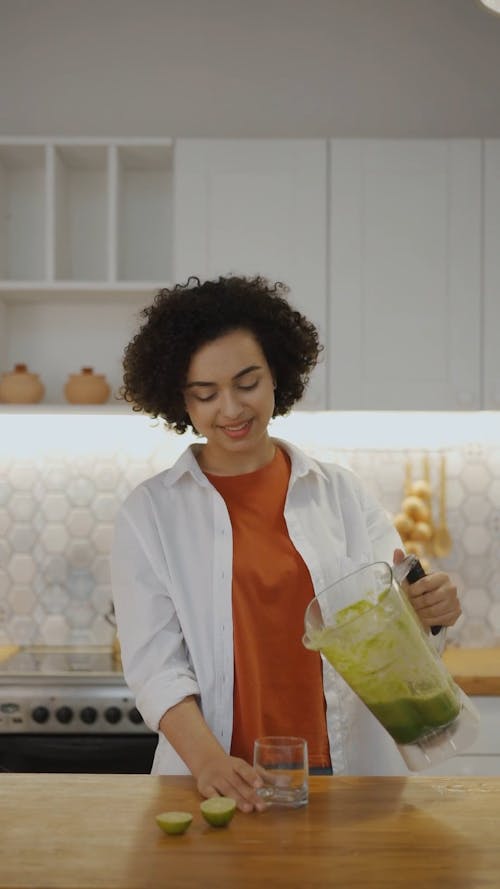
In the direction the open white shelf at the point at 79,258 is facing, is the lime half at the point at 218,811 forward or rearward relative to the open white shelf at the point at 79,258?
forward

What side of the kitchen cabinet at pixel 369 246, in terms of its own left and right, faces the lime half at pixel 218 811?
front

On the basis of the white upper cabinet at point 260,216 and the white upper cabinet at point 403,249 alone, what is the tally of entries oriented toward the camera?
2

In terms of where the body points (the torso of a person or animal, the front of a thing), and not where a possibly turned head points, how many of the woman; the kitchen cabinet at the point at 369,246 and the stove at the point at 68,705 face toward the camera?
3

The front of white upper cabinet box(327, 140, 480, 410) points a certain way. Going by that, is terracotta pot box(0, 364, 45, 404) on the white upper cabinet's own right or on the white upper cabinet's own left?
on the white upper cabinet's own right

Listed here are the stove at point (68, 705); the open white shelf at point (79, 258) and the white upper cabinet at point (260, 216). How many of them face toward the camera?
3

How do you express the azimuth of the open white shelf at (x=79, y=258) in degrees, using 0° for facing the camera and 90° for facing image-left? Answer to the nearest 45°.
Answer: approximately 0°

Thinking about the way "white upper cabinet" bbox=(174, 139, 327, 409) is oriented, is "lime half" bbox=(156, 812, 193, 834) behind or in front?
in front

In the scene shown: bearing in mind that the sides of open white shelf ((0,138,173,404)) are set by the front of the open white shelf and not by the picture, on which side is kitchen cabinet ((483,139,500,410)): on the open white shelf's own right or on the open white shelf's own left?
on the open white shelf's own left

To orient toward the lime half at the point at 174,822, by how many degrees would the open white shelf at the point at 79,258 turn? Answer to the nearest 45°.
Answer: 0° — it already faces it

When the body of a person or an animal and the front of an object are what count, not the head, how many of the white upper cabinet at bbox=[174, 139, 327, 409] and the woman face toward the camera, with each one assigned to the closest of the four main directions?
2

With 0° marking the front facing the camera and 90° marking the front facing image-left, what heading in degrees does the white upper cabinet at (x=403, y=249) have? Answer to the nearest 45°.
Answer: approximately 0°
